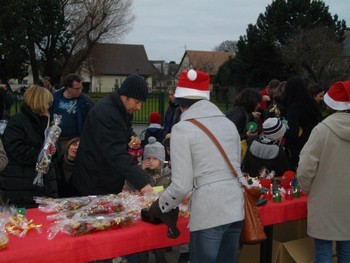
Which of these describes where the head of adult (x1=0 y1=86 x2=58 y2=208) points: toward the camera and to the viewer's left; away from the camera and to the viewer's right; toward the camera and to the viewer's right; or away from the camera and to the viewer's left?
away from the camera and to the viewer's right

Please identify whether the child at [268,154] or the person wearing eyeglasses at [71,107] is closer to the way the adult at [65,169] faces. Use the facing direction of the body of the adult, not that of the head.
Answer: the child

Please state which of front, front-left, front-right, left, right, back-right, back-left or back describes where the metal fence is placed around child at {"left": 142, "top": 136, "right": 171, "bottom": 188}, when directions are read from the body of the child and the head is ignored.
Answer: back-right

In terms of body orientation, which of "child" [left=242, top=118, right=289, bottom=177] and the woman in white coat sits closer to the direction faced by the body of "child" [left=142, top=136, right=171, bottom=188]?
the woman in white coat

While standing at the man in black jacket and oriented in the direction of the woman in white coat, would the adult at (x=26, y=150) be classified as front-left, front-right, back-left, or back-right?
back-right
